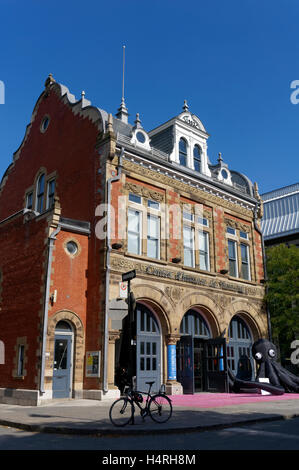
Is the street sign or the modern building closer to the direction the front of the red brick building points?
the street sign

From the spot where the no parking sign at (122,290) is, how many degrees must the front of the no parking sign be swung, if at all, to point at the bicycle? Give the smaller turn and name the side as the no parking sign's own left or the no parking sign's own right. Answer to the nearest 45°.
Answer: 0° — it already faces it

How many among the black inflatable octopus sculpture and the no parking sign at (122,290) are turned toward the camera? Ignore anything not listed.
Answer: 2

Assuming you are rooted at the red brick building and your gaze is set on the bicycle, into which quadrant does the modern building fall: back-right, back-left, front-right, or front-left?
back-left

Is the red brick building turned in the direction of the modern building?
no

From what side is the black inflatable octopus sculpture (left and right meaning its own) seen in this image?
front

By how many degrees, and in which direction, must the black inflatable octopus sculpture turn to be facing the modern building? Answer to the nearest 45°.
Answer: approximately 180°

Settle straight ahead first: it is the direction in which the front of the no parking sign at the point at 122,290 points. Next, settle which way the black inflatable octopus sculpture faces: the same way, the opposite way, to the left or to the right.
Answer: the same way

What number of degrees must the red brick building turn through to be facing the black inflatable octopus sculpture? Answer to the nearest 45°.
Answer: approximately 45° to its left

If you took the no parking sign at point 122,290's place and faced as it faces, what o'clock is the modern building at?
The modern building is roughly at 7 o'clock from the no parking sign.
